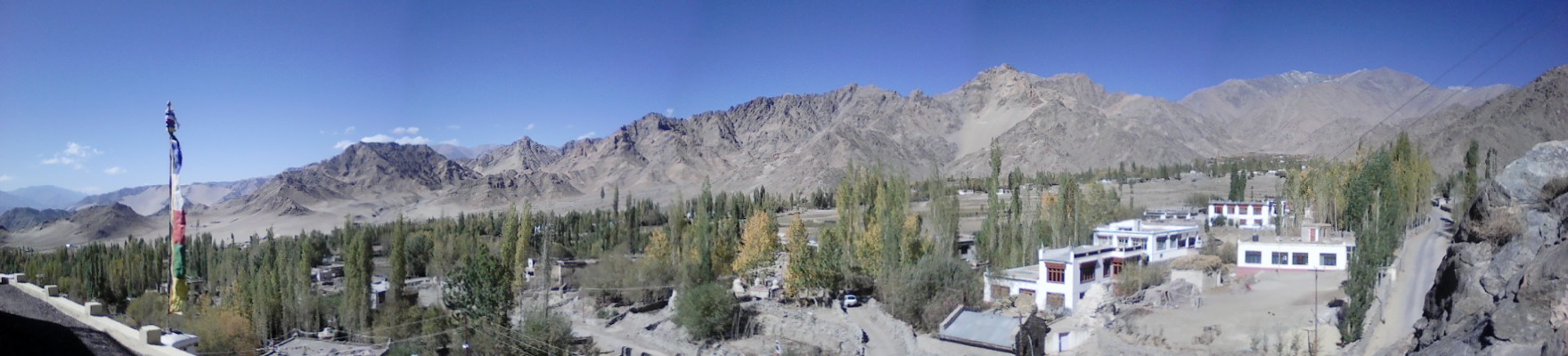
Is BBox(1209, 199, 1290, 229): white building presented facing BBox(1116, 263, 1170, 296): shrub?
yes

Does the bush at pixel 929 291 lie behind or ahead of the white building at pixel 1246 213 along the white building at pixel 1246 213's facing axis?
ahead

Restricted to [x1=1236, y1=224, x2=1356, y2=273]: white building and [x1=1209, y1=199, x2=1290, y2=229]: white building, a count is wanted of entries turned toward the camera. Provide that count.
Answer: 2

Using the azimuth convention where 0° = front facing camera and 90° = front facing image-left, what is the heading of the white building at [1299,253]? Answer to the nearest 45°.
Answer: approximately 0°

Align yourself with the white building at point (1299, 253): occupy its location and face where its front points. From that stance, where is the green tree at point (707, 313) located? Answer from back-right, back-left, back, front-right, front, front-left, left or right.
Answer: front-right

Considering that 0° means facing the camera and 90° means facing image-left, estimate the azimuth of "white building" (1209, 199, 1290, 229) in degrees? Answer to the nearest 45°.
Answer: approximately 0°
